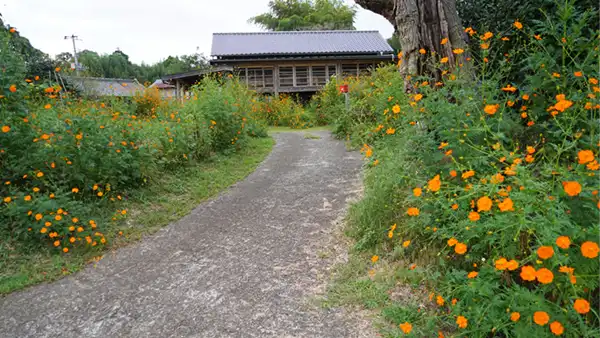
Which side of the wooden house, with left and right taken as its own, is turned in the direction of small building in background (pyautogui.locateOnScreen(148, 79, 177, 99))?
right

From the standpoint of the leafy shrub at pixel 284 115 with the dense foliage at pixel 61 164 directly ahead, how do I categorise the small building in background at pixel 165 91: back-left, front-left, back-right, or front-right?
back-right

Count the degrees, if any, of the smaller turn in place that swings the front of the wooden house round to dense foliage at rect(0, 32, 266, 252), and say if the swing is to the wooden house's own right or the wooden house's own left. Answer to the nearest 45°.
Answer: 0° — it already faces it

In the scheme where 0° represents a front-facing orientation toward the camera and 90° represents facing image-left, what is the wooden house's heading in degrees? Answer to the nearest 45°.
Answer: approximately 0°

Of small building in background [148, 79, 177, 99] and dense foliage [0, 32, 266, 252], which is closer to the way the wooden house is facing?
the dense foliage

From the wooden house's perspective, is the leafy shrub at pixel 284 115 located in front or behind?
in front

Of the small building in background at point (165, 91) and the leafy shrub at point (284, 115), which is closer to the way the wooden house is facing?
the leafy shrub
